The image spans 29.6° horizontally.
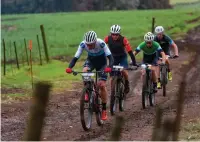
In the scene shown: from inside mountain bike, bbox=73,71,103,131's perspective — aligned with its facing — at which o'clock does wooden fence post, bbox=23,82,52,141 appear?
The wooden fence post is roughly at 12 o'clock from the mountain bike.

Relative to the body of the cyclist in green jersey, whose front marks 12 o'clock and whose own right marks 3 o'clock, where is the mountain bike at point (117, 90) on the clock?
The mountain bike is roughly at 1 o'clock from the cyclist in green jersey.

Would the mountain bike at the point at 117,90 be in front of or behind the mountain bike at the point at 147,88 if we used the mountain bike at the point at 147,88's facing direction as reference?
in front

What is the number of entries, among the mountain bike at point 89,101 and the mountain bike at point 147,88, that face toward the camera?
2

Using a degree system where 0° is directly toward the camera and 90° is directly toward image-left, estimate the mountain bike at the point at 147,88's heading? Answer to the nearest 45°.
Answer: approximately 0°

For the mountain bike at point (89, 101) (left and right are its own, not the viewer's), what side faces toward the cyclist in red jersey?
back

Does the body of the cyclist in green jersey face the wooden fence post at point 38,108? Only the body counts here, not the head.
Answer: yes

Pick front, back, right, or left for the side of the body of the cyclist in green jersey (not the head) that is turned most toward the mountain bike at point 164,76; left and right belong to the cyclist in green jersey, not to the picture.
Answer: back

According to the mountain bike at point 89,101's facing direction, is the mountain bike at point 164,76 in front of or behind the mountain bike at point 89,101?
behind

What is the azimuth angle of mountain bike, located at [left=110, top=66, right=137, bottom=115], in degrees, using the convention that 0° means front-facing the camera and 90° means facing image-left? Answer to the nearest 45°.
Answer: approximately 0°
